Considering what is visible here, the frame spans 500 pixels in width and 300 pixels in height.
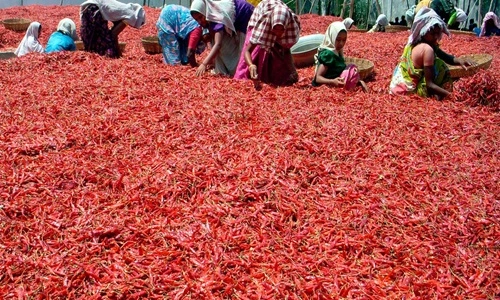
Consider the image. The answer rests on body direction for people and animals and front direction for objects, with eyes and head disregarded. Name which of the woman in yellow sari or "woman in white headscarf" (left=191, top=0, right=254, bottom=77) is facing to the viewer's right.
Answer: the woman in yellow sari

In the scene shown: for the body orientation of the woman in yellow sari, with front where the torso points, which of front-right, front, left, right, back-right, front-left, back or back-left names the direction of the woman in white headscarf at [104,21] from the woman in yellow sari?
back

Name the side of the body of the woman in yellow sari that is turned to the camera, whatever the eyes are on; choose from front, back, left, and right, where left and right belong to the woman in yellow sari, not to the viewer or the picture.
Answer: right

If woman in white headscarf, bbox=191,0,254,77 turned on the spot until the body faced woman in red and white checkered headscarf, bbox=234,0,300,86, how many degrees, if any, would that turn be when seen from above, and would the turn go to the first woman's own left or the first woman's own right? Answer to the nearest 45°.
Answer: approximately 90° to the first woman's own left

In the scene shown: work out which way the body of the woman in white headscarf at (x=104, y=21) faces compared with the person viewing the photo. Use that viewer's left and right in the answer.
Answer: facing to the right of the viewer

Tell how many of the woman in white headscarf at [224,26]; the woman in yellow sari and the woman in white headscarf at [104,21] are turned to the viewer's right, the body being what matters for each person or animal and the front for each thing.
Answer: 2

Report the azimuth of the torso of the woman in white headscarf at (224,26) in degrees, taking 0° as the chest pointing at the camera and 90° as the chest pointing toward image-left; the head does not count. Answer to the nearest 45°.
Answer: approximately 45°

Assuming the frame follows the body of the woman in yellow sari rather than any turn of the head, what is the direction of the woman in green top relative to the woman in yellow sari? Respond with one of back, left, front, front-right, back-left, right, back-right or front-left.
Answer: back
